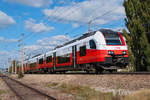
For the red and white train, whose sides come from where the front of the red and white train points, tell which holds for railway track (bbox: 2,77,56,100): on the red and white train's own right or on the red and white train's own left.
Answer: on the red and white train's own right

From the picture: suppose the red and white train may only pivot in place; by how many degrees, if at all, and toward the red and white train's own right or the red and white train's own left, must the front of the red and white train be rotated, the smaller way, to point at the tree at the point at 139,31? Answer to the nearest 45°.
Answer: approximately 90° to the red and white train's own left

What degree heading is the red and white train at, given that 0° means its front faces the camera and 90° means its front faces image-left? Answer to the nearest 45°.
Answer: approximately 315°
